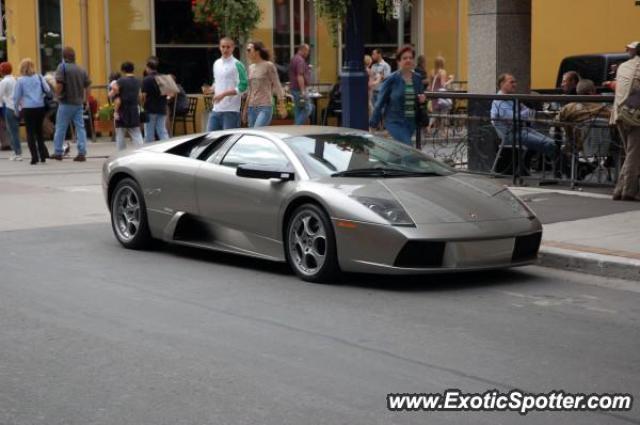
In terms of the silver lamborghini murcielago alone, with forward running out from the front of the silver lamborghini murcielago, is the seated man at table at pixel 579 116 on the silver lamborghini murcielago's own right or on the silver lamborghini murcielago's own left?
on the silver lamborghini murcielago's own left

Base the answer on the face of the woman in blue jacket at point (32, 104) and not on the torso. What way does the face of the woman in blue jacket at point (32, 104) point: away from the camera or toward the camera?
away from the camera

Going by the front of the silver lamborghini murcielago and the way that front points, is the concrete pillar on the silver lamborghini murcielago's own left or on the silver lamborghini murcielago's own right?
on the silver lamborghini murcielago's own left

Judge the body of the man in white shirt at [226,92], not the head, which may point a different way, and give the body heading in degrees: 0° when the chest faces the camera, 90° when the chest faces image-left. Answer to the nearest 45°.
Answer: approximately 45°

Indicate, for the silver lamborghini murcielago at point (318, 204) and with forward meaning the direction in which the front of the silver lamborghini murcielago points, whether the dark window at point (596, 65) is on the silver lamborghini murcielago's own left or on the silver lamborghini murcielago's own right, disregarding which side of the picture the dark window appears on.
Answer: on the silver lamborghini murcielago's own left

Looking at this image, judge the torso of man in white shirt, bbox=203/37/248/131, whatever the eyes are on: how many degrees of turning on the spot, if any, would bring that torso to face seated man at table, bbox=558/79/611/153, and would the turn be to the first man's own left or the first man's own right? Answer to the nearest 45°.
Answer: approximately 90° to the first man's own left

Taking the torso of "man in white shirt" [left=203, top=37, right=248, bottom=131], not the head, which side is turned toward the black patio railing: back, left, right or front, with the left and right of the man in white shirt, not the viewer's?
left
